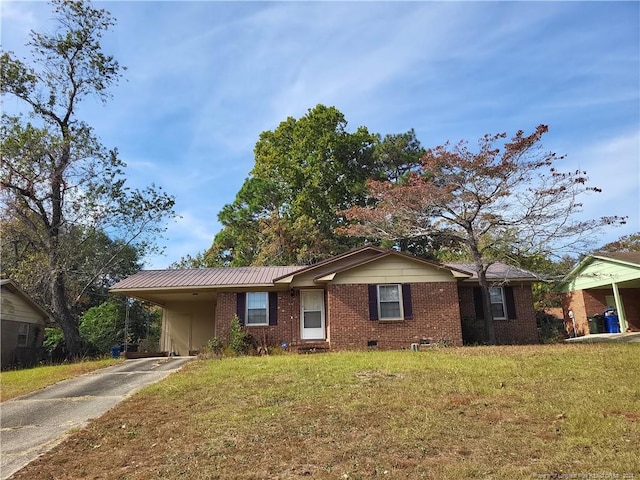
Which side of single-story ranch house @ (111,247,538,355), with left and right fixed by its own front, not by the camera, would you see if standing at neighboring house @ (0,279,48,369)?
right

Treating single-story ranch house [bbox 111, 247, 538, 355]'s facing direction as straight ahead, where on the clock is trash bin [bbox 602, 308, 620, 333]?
The trash bin is roughly at 8 o'clock from the single-story ranch house.

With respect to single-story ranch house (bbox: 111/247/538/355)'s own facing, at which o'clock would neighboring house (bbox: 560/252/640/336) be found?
The neighboring house is roughly at 8 o'clock from the single-story ranch house.

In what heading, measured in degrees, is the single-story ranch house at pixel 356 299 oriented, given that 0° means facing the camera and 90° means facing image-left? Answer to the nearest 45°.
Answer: approximately 0°

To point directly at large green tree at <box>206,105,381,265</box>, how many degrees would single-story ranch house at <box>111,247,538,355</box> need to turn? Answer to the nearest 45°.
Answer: approximately 180°
